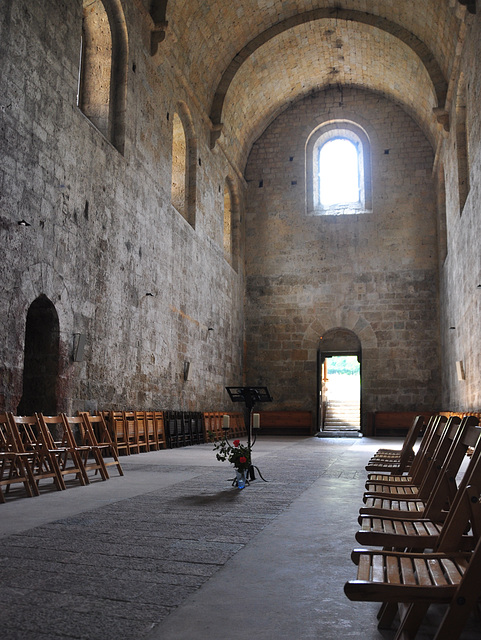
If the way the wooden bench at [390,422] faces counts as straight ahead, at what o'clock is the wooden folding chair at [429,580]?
The wooden folding chair is roughly at 12 o'clock from the wooden bench.

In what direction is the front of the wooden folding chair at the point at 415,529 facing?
to the viewer's left

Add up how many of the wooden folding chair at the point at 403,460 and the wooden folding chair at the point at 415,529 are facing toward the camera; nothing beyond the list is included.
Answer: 0

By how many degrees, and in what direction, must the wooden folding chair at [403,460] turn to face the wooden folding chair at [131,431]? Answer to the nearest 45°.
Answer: approximately 45° to its right

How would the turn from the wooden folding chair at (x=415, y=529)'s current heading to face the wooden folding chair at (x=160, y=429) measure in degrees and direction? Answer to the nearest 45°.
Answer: approximately 45° to its right

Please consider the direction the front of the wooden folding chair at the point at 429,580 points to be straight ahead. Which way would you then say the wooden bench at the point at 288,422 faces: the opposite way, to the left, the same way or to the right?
to the left

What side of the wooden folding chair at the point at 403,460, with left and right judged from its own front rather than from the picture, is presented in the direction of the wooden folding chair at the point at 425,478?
left

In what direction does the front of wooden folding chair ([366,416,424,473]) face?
to the viewer's left

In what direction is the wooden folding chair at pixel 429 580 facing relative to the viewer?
to the viewer's left

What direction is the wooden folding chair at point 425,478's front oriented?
to the viewer's left

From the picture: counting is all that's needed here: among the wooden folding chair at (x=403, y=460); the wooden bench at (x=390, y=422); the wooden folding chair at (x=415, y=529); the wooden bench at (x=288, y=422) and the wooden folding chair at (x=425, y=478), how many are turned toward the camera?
2

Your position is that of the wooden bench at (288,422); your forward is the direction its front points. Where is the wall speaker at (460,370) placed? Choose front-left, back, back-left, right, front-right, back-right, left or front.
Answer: front-left
